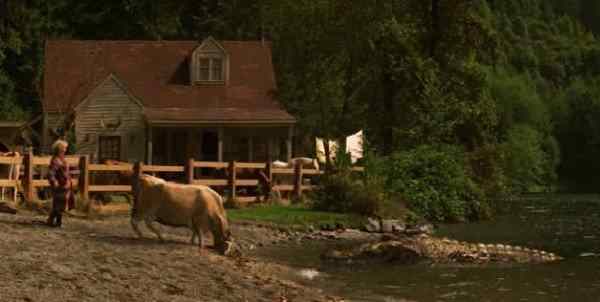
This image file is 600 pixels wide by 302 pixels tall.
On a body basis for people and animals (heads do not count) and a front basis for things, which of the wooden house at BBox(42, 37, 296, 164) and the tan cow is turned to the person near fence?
the wooden house

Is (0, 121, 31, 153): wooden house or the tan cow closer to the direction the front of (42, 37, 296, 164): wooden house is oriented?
the tan cow

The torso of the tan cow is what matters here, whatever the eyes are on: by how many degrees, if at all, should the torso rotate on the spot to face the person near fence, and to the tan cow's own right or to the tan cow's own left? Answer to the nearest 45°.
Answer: approximately 180°

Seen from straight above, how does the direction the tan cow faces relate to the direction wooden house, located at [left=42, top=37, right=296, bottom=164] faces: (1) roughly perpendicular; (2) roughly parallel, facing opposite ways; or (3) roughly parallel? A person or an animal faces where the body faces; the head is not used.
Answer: roughly perpendicular

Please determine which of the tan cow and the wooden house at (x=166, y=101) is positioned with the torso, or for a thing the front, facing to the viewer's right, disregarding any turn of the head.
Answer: the tan cow

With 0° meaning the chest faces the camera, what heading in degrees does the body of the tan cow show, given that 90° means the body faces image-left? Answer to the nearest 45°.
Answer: approximately 270°

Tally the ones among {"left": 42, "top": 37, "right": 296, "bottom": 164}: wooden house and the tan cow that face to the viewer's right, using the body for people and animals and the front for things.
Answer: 1
